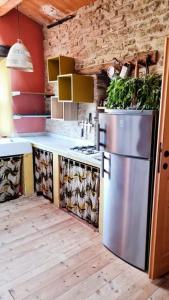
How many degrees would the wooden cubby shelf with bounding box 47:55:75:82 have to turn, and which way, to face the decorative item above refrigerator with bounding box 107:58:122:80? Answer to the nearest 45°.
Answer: approximately 90° to its left

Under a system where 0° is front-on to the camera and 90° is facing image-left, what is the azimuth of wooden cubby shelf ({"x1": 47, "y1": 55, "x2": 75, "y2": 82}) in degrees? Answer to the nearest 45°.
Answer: approximately 45°

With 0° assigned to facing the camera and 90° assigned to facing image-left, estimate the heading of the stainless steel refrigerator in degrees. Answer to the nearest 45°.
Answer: approximately 45°

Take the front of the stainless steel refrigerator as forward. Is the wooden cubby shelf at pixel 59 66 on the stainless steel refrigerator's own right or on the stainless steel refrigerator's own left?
on the stainless steel refrigerator's own right

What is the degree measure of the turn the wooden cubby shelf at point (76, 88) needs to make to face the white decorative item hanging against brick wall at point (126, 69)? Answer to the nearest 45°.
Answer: approximately 90° to its left

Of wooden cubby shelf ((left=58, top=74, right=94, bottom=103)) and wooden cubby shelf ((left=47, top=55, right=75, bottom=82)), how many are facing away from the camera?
0

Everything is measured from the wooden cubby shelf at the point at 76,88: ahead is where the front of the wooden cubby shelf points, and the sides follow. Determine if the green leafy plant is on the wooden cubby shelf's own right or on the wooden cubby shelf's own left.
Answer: on the wooden cubby shelf's own left

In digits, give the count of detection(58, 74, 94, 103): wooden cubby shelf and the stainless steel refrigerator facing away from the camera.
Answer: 0

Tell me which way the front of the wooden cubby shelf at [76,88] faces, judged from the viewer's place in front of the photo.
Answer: facing the viewer and to the left of the viewer
